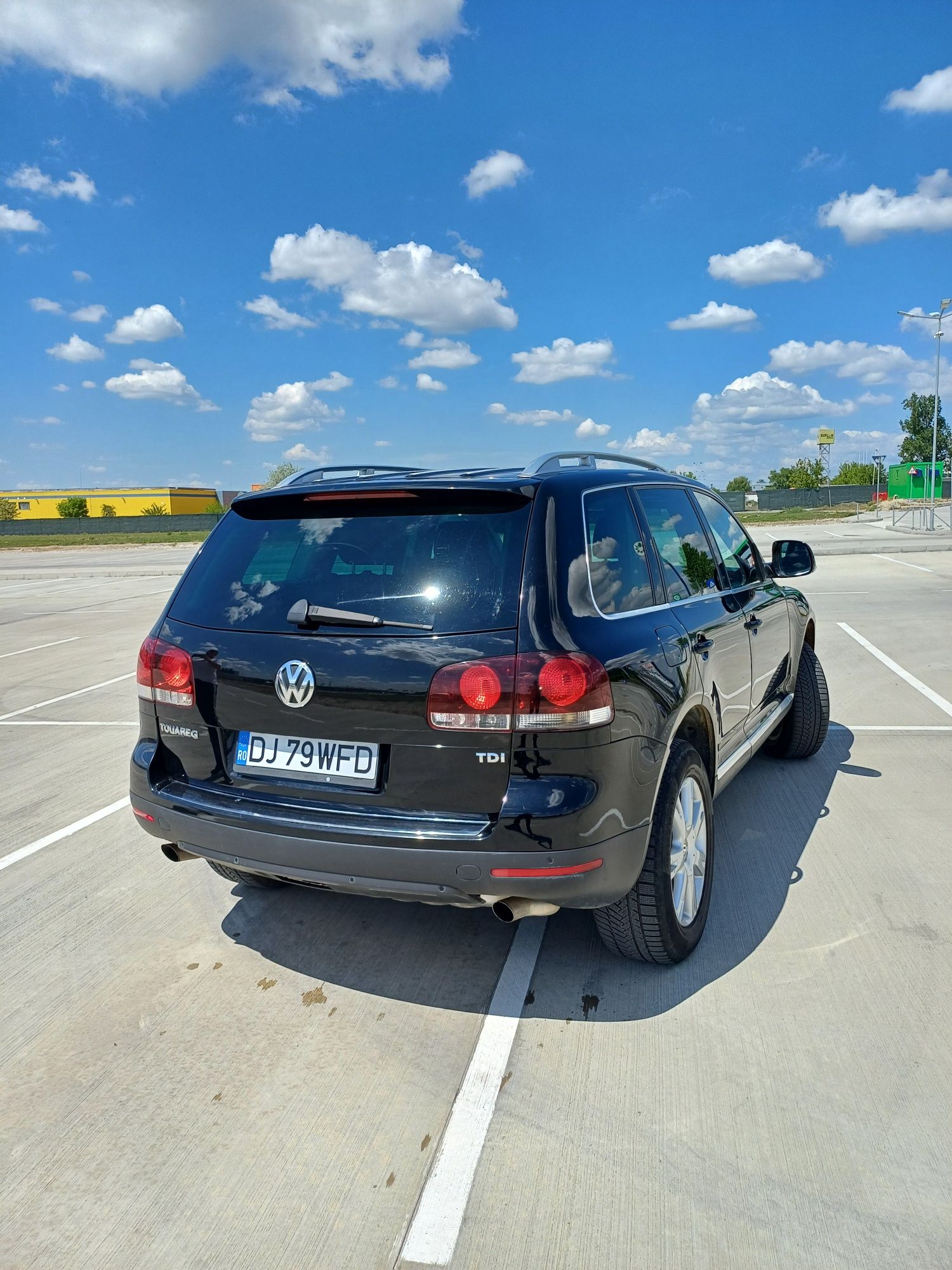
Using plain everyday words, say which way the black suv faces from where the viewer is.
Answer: facing away from the viewer and to the right of the viewer
